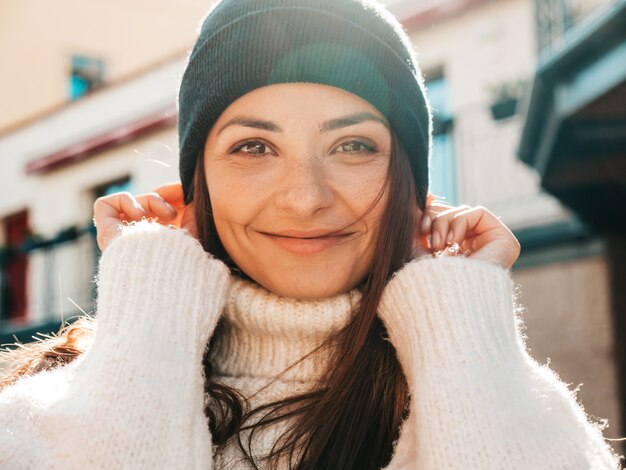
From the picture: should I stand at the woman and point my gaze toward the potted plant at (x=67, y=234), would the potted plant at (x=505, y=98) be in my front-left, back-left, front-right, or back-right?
front-right

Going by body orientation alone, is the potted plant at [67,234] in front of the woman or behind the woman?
behind

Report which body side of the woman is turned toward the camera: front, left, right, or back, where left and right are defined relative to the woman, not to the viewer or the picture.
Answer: front

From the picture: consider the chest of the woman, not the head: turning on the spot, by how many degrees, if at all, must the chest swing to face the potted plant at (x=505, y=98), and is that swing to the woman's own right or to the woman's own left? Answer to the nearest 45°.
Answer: approximately 180°

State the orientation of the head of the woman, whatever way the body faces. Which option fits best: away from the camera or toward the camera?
toward the camera

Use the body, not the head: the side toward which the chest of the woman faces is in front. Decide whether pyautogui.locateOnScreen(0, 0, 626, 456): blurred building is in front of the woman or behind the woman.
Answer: behind
